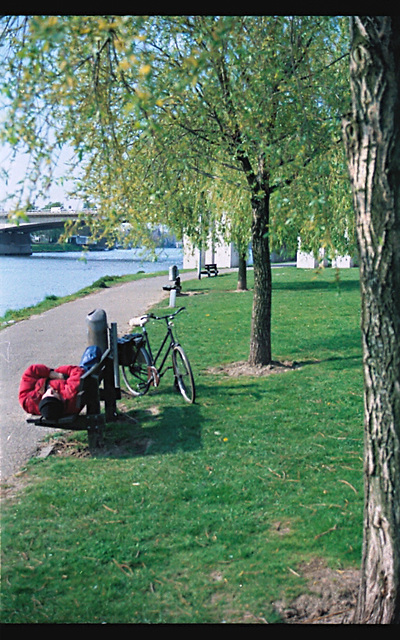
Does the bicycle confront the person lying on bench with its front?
no

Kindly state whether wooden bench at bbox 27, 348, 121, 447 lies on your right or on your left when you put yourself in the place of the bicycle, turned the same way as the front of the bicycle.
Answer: on your right

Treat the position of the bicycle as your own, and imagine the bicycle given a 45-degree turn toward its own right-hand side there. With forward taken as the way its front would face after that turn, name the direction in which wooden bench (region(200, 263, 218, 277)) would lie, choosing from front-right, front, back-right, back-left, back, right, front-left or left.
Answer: back
